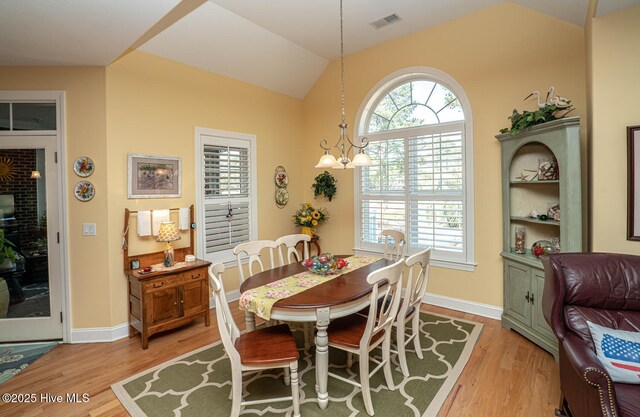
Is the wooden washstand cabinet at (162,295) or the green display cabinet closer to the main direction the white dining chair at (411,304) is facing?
the wooden washstand cabinet

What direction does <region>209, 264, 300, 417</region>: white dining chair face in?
to the viewer's right

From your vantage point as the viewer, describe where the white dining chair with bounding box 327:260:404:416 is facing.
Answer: facing away from the viewer and to the left of the viewer

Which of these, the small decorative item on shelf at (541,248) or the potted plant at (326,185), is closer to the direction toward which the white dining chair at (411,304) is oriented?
the potted plant

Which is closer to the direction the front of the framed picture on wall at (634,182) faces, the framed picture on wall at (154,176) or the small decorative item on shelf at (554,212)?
the framed picture on wall

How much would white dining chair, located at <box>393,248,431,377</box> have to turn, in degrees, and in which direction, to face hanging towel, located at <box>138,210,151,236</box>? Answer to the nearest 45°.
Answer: approximately 45° to its left

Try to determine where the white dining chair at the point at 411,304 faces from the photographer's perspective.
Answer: facing away from the viewer and to the left of the viewer

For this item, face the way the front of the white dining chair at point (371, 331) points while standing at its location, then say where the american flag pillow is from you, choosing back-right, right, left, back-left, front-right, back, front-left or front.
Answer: back-right

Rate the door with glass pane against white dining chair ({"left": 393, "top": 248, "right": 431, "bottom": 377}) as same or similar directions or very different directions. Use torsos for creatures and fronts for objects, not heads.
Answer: very different directions

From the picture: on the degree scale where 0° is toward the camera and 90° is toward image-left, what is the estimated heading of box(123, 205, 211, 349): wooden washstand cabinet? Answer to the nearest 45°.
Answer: approximately 315°

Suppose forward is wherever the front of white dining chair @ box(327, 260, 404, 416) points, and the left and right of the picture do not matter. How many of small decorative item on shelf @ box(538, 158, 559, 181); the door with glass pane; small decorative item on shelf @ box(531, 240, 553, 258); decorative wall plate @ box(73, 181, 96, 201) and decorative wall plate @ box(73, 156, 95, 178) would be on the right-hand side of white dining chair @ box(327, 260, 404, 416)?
2
